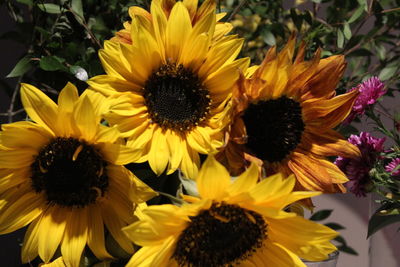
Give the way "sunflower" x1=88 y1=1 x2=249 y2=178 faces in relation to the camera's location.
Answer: facing the viewer

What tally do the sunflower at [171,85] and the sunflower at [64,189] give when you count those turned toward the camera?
2

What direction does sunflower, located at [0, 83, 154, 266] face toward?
toward the camera

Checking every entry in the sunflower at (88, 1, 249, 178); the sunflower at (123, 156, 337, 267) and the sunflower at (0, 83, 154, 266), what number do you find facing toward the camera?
3

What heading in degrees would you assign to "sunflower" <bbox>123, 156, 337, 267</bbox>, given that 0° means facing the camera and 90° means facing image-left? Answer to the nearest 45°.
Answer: approximately 0°

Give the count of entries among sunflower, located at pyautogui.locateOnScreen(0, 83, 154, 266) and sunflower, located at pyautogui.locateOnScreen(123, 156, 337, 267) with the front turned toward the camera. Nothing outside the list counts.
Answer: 2
